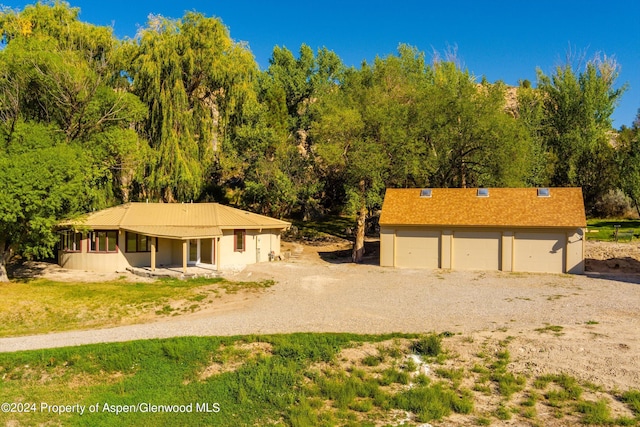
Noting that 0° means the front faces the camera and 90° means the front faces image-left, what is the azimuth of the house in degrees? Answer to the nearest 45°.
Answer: approximately 0°

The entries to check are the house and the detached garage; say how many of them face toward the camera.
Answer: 2

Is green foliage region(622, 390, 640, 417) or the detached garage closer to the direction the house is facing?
the green foliage

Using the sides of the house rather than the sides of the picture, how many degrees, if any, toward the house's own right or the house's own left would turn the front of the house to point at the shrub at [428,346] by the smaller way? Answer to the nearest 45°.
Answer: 0° — it already faces it

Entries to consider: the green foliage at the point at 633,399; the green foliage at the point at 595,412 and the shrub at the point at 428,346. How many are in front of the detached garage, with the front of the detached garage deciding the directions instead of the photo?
3

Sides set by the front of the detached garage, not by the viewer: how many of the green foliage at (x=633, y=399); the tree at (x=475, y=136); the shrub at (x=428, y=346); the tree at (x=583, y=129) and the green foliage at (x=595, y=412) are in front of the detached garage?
3

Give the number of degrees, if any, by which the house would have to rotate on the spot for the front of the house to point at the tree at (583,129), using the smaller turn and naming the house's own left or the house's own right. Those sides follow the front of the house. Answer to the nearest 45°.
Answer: approximately 90° to the house's own left

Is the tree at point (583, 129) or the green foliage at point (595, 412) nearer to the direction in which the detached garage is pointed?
the green foliage

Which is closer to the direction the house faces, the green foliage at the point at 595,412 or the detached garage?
the green foliage
